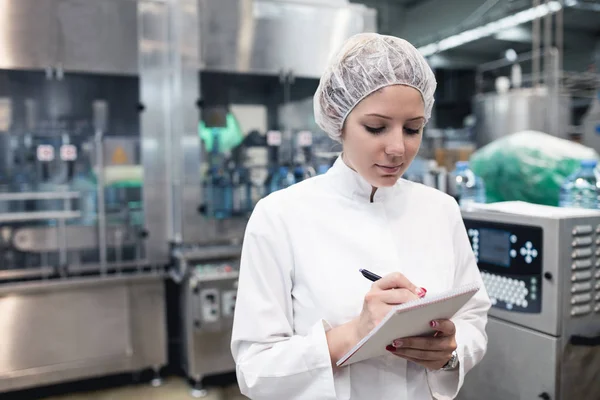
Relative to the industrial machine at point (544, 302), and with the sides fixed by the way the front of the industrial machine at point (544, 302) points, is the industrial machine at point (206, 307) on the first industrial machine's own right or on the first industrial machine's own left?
on the first industrial machine's own right

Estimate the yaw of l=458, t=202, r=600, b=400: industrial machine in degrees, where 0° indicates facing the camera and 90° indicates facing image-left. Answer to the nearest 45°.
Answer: approximately 45°

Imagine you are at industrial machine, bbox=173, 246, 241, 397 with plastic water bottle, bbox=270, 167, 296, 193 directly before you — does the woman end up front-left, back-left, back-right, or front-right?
back-right

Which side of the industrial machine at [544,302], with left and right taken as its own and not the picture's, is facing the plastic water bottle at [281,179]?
right

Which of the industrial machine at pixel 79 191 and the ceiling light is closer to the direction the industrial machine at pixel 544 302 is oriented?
the industrial machine

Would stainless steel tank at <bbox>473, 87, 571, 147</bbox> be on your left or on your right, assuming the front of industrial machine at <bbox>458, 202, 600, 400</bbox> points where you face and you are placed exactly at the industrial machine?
on your right

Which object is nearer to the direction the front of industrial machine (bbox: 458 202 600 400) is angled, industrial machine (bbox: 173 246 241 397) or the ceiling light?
the industrial machine

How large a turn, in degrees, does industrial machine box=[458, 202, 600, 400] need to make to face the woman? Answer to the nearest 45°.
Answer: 0° — it already faces them

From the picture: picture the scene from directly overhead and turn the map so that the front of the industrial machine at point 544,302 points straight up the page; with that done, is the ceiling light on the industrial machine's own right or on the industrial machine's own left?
on the industrial machine's own right

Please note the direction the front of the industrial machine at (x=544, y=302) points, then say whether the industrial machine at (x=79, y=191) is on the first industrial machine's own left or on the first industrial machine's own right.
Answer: on the first industrial machine's own right
